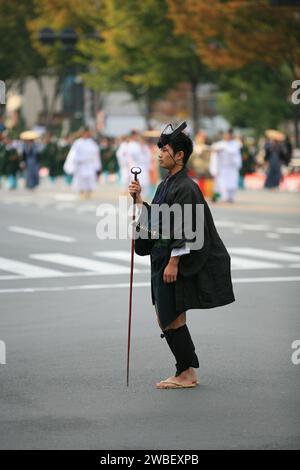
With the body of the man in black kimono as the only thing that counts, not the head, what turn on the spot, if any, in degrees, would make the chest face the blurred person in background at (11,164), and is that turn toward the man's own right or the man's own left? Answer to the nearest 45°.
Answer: approximately 90° to the man's own right

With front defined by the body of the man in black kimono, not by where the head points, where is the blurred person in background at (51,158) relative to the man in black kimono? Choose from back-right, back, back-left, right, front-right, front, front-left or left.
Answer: right

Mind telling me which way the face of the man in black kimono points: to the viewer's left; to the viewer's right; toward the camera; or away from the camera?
to the viewer's left

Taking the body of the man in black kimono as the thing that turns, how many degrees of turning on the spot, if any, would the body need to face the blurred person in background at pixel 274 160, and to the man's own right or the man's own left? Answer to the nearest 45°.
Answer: approximately 90° to the man's own right

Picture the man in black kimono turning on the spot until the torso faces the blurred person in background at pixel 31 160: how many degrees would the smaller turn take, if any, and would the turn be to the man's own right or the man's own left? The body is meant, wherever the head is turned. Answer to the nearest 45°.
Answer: approximately 90° to the man's own right

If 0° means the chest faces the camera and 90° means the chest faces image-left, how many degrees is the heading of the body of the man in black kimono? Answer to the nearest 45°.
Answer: approximately 90°

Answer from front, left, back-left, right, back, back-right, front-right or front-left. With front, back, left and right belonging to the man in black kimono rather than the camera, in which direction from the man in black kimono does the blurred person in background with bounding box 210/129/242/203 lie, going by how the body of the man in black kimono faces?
right
